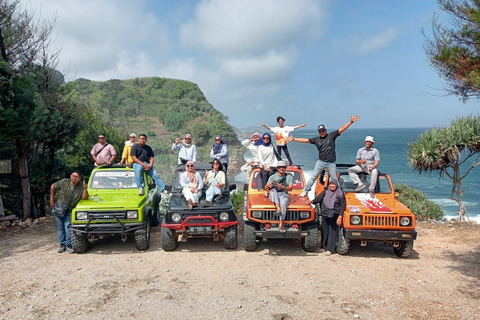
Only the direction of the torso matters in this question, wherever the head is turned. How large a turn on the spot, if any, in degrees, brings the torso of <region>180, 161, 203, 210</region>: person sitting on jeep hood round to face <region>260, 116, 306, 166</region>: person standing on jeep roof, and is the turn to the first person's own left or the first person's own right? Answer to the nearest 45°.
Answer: approximately 135° to the first person's own left

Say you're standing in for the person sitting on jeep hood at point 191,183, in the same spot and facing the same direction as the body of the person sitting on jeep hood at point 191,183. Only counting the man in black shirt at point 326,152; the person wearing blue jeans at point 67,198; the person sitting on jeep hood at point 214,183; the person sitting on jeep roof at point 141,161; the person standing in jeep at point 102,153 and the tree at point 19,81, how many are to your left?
2

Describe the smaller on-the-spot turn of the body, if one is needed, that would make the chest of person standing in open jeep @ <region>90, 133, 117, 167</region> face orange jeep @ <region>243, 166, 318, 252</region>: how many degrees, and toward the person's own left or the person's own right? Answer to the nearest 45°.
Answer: approximately 45° to the person's own left

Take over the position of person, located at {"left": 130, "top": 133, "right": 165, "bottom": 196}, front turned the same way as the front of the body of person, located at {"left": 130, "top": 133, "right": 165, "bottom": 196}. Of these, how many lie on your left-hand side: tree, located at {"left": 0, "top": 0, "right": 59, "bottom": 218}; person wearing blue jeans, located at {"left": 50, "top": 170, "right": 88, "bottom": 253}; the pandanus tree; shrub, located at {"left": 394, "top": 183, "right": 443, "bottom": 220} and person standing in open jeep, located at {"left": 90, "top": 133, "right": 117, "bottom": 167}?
2

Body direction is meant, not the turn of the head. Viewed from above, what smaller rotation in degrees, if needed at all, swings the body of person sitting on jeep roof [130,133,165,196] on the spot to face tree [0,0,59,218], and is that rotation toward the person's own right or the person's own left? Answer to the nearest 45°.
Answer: approximately 135° to the person's own right

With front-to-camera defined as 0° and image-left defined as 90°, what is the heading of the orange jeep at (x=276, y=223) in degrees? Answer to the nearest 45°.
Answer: approximately 0°

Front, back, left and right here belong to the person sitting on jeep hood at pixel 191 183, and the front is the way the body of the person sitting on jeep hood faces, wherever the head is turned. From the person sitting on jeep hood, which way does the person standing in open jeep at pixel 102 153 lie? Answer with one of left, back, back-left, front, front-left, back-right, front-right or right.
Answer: back-right

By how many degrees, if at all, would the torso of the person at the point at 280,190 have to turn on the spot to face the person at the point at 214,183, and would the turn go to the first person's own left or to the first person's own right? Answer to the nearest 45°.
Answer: approximately 90° to the first person's own right

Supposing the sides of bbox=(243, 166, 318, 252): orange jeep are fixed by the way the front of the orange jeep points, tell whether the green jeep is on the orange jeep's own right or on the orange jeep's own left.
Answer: on the orange jeep's own right

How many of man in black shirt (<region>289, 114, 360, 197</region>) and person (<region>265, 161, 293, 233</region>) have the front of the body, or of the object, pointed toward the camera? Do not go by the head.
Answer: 2

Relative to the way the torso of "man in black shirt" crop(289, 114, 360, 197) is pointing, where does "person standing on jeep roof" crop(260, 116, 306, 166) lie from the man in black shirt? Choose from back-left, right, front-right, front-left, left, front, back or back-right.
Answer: back-right
